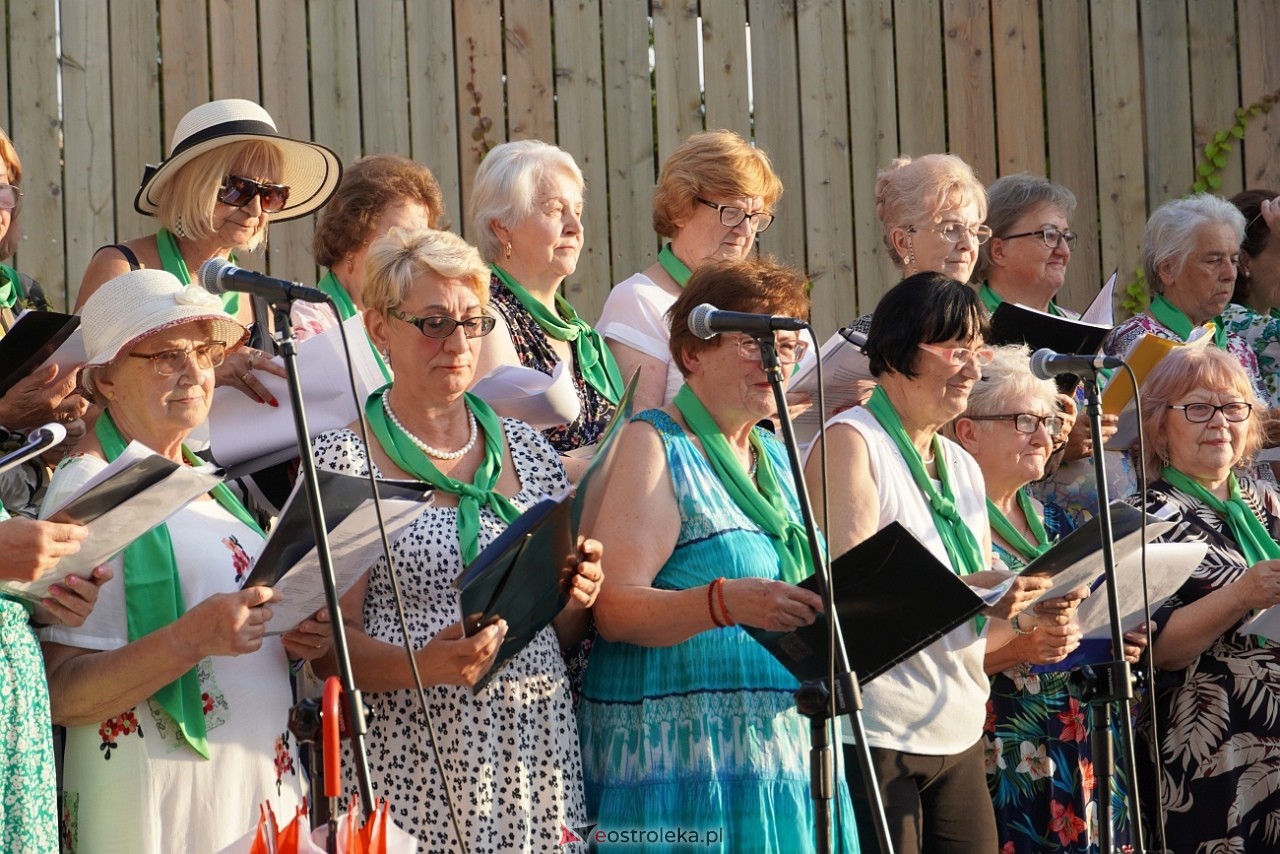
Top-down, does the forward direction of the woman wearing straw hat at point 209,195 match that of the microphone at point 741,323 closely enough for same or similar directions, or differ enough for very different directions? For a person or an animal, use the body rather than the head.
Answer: very different directions

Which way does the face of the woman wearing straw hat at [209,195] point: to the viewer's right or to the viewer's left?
to the viewer's right

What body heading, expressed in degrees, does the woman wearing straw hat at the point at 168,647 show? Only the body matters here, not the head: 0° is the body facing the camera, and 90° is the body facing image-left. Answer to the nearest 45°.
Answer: approximately 315°

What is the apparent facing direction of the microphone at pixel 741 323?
to the viewer's left

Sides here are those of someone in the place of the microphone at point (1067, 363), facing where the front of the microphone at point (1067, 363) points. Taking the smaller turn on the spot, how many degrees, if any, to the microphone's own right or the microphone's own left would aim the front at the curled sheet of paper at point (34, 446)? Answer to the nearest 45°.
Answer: approximately 45° to the microphone's own left

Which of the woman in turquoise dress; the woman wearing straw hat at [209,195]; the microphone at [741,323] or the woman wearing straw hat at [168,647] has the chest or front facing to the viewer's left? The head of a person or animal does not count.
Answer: the microphone

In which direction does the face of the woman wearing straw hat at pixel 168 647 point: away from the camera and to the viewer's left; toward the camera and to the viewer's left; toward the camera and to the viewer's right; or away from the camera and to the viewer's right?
toward the camera and to the viewer's right

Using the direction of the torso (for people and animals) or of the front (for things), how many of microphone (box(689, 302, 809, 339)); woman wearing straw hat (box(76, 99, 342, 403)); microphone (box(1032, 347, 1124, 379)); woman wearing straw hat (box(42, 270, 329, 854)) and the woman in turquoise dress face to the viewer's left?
2

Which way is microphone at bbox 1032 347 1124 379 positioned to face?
to the viewer's left

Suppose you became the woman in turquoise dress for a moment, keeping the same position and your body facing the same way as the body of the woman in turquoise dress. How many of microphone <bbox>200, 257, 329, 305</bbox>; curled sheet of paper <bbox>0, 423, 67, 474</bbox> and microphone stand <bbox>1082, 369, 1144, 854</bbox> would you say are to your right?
2

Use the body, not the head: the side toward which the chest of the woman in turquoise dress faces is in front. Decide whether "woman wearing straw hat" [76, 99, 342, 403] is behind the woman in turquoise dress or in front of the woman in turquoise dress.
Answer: behind
